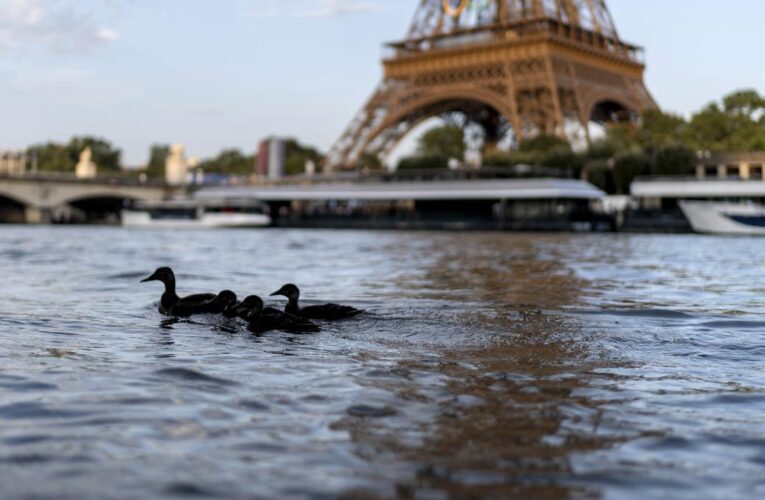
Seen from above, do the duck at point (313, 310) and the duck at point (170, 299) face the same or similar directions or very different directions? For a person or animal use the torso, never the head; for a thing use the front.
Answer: same or similar directions

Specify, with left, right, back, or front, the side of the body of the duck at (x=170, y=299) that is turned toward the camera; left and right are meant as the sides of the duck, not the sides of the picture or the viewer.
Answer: left

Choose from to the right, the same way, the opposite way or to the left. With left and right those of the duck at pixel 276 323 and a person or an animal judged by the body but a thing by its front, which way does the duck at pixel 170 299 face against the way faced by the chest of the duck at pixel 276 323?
the same way

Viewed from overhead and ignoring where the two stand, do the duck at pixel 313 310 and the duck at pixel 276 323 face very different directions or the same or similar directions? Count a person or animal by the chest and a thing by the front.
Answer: same or similar directions

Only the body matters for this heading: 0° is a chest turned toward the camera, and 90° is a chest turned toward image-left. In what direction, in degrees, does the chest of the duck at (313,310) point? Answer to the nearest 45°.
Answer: approximately 90°

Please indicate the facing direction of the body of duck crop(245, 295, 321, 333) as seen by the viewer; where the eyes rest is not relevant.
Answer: to the viewer's left
